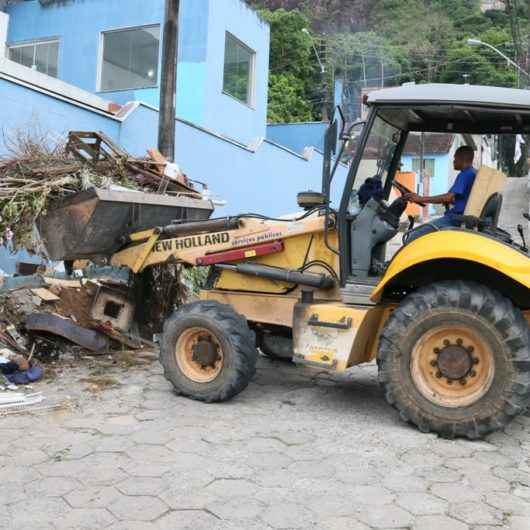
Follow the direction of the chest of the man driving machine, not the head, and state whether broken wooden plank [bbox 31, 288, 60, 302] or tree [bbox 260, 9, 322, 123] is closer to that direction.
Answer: the broken wooden plank

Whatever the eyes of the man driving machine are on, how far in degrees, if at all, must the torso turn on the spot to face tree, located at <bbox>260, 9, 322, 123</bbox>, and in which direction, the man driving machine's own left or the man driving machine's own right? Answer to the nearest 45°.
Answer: approximately 90° to the man driving machine's own right

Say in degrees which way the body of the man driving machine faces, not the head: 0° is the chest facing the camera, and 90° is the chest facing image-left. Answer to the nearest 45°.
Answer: approximately 90°

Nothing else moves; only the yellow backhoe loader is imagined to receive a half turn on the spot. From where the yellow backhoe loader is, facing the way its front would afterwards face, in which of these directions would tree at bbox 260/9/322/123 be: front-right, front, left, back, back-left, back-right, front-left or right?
left

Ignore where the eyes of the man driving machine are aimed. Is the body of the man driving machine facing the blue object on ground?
yes

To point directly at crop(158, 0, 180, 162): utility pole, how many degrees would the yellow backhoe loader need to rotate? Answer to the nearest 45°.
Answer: approximately 45° to its right

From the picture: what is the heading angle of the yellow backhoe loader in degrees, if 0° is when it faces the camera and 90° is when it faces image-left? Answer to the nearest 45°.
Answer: approximately 90°

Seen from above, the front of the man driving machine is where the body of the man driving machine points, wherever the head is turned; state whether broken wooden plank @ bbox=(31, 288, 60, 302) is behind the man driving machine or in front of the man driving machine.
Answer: in front

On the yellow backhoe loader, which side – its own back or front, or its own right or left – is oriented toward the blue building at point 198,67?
right

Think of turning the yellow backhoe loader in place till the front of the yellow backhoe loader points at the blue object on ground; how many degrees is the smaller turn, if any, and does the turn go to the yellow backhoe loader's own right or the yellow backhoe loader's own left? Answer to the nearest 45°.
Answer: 0° — it already faces it
